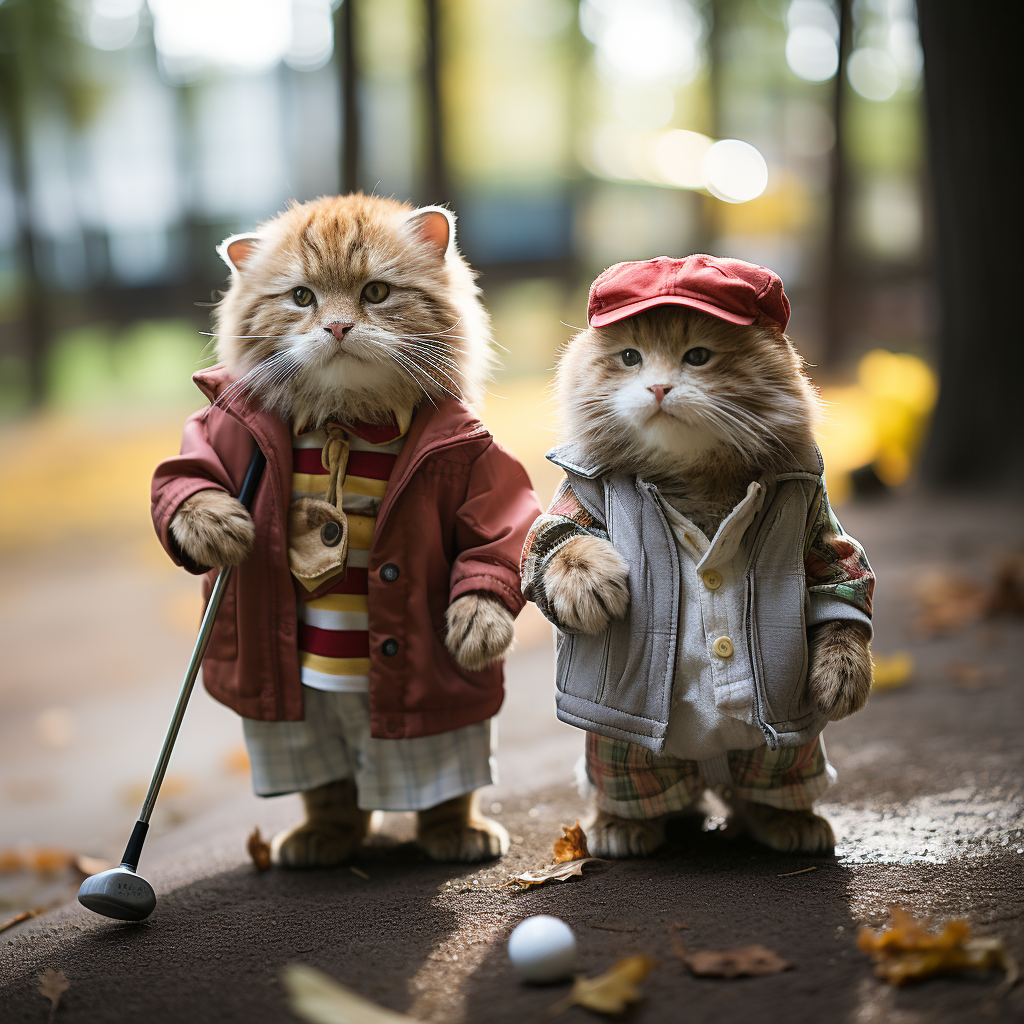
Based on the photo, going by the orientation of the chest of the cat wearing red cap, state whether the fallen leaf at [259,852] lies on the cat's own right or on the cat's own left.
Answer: on the cat's own right

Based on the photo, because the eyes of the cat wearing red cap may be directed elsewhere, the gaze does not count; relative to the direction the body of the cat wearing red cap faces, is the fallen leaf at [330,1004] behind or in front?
in front

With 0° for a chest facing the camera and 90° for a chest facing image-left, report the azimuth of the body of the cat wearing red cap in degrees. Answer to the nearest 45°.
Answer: approximately 0°

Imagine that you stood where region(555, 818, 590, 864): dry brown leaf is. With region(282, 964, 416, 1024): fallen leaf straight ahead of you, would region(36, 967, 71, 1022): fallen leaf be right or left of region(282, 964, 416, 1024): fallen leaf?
right

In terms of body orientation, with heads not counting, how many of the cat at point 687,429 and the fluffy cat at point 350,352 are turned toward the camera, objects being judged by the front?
2

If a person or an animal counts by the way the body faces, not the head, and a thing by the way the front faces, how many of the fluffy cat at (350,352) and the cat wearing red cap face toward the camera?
2
